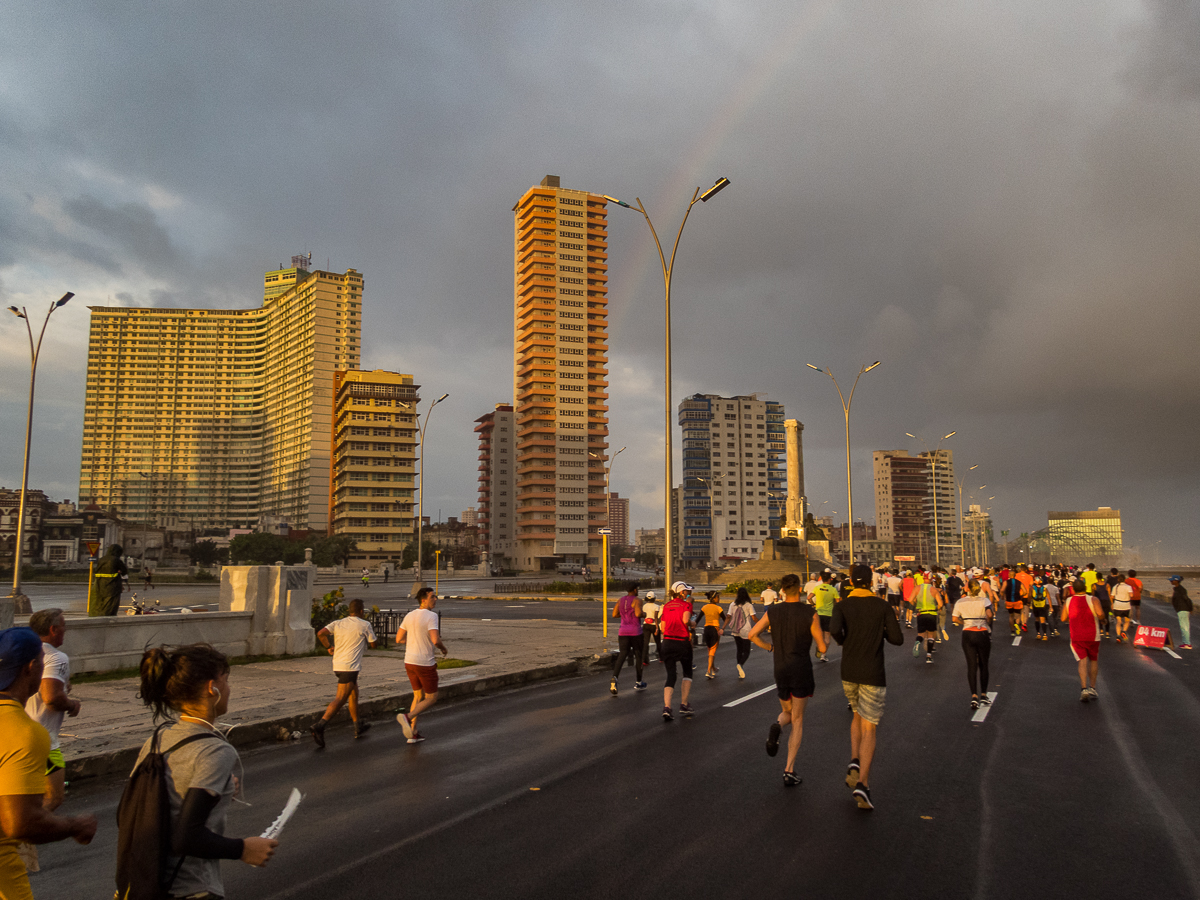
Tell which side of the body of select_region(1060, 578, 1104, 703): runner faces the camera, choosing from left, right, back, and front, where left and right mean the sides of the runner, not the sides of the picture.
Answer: back

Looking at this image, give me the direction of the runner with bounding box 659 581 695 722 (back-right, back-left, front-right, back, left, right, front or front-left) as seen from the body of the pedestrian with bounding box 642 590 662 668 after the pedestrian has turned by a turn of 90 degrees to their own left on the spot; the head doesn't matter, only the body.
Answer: left

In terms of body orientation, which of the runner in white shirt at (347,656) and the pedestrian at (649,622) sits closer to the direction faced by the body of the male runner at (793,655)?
the pedestrian

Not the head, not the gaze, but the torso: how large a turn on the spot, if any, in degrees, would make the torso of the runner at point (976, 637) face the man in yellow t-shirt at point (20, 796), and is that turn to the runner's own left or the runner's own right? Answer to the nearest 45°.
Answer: approximately 180°

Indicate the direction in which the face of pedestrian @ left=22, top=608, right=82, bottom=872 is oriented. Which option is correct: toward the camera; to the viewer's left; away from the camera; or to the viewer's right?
to the viewer's right

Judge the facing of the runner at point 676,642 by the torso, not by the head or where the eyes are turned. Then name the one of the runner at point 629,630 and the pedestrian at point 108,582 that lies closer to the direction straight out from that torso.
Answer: the runner

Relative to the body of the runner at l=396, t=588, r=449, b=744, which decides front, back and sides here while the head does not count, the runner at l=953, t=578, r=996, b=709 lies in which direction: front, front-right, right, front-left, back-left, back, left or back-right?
front-right

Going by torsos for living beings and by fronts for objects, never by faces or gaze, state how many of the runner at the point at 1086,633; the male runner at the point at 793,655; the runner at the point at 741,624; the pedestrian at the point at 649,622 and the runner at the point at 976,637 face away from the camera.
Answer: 5

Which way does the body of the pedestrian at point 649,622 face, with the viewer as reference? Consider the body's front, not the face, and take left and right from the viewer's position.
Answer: facing away from the viewer

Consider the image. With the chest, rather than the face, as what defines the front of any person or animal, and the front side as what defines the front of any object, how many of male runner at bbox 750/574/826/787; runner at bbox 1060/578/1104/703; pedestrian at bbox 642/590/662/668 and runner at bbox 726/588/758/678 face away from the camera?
4

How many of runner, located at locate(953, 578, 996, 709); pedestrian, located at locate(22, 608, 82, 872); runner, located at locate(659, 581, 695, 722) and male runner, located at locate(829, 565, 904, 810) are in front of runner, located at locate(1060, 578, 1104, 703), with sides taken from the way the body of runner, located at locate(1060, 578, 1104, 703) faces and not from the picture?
0

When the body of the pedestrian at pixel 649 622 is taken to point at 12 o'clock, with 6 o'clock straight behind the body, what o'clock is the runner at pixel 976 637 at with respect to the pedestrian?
The runner is roughly at 4 o'clock from the pedestrian.

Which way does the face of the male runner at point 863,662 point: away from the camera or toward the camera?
away from the camera

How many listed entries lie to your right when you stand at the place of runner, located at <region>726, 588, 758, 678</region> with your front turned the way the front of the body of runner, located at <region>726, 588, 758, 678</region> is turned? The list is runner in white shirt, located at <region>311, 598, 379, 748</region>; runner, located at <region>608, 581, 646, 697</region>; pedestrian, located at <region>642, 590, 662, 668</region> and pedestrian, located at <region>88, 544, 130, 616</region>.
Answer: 0

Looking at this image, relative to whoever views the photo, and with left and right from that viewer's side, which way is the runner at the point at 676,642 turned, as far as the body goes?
facing away from the viewer and to the right of the viewer

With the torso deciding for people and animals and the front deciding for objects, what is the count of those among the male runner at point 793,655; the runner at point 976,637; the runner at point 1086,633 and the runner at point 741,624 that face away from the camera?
4

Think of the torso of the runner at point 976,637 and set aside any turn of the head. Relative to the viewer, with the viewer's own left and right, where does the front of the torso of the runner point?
facing away from the viewer

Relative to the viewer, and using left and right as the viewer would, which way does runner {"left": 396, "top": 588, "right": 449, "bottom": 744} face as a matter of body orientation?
facing away from the viewer and to the right of the viewer

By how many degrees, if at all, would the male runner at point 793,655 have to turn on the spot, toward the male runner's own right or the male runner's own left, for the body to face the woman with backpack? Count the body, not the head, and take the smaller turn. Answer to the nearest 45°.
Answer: approximately 180°

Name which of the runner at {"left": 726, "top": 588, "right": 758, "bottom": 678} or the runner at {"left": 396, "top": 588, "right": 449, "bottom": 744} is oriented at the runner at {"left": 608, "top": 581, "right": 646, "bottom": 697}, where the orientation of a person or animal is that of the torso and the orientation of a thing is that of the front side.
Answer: the runner at {"left": 396, "top": 588, "right": 449, "bottom": 744}

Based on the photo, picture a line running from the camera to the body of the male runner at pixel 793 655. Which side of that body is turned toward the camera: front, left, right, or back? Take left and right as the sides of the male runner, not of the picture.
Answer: back

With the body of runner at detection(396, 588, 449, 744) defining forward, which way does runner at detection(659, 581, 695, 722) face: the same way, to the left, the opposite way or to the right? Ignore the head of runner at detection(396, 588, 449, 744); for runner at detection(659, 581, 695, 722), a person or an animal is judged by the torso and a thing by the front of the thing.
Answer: the same way
